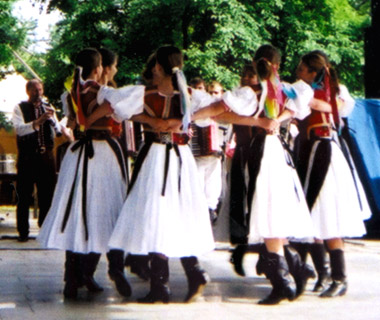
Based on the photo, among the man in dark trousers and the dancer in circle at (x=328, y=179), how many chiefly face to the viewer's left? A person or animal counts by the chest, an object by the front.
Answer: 1

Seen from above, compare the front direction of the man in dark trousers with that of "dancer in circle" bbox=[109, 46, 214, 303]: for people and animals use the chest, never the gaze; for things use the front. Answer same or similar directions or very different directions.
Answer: very different directions

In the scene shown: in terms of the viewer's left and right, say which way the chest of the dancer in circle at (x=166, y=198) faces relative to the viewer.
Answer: facing away from the viewer and to the left of the viewer

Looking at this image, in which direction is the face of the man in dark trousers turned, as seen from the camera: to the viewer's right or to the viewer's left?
to the viewer's right

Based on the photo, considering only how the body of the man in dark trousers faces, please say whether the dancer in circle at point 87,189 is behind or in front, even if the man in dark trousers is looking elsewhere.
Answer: in front

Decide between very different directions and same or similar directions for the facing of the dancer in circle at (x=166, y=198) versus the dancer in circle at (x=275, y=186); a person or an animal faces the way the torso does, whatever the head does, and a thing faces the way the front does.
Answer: same or similar directions

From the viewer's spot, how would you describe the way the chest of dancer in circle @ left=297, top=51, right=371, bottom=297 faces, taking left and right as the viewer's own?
facing to the left of the viewer

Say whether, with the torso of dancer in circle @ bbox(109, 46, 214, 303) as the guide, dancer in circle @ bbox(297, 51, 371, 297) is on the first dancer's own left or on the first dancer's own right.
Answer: on the first dancer's own right

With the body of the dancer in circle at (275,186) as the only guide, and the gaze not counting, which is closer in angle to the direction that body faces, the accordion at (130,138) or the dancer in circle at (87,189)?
the accordion

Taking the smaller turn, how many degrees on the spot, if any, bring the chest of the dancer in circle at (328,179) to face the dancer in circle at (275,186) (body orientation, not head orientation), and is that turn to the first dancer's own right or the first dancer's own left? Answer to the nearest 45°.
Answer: approximately 45° to the first dancer's own left

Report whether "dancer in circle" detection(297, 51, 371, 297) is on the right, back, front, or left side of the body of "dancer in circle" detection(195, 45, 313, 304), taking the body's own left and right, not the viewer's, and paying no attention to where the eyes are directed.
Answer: right

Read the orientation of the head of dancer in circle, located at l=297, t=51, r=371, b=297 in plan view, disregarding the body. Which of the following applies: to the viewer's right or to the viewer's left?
to the viewer's left

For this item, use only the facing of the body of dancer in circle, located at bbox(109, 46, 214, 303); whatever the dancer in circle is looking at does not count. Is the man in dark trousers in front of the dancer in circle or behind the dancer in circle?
in front

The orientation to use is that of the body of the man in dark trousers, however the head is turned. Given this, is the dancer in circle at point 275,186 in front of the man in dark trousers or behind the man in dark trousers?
in front
